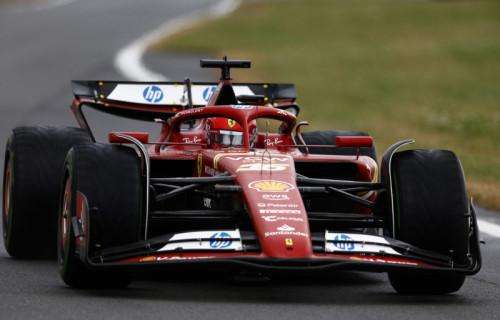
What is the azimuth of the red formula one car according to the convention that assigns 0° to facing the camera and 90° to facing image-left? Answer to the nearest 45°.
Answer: approximately 0°
